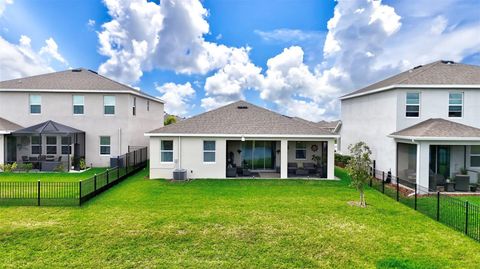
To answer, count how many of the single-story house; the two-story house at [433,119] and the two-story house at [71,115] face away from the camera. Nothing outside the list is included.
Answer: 3

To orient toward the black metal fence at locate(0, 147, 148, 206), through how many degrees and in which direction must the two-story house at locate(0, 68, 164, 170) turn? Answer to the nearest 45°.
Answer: approximately 180°

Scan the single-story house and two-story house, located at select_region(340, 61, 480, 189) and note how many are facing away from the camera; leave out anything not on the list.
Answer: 2

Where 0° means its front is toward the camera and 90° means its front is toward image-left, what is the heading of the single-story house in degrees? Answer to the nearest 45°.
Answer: approximately 180°

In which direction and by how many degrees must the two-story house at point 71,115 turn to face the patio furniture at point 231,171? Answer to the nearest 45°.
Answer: approximately 135° to its right

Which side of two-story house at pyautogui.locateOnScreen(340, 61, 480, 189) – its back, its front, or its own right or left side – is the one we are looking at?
back

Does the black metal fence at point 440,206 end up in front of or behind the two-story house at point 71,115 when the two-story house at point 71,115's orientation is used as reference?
behind

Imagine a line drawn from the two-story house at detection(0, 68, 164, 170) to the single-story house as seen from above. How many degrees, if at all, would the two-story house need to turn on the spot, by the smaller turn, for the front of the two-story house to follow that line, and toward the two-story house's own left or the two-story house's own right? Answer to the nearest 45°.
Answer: approximately 135° to the two-story house's own right

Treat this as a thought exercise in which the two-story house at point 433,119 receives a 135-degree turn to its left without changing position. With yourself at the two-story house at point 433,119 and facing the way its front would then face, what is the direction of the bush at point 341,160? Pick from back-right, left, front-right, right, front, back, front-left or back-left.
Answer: right

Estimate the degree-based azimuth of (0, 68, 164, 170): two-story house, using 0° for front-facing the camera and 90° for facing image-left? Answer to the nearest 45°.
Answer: approximately 180°

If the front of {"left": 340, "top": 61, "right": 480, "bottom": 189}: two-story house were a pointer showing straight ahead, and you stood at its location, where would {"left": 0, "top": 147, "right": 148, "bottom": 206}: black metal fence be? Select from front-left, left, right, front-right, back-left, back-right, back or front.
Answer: back-left
